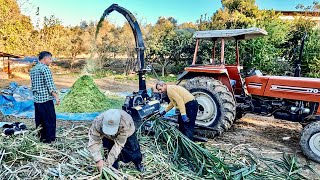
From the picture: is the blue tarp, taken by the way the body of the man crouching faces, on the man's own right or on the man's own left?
on the man's own right

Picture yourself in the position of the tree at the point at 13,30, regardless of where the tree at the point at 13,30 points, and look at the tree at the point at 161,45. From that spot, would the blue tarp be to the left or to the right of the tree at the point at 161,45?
right

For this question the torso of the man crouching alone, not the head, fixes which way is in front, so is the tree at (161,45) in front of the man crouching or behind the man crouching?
behind

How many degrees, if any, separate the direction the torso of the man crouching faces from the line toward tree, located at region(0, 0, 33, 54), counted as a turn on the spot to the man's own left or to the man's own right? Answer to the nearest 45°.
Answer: approximately 135° to the man's own right

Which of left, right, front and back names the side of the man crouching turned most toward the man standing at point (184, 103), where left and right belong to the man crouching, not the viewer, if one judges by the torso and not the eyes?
back

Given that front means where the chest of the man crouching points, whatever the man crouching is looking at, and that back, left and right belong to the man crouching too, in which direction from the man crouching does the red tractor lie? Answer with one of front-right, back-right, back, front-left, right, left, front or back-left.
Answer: back

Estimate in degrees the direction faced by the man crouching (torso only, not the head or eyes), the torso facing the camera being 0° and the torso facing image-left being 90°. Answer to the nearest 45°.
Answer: approximately 45°
